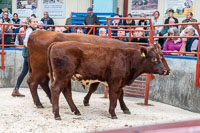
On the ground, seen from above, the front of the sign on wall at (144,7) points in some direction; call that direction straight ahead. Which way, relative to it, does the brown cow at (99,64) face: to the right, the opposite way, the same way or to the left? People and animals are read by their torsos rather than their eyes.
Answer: to the left

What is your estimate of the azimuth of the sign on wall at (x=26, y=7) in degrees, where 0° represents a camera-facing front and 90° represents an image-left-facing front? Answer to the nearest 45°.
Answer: approximately 0°

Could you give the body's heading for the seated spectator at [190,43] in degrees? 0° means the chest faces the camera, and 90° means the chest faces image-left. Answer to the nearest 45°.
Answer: approximately 45°

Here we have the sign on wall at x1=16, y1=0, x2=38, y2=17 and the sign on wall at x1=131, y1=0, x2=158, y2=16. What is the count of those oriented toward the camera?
2

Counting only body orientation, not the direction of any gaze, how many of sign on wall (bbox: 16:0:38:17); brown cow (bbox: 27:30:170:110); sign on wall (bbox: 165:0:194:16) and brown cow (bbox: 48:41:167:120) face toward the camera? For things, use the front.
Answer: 2

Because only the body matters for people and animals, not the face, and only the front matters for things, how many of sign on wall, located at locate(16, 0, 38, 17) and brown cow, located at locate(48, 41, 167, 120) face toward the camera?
1

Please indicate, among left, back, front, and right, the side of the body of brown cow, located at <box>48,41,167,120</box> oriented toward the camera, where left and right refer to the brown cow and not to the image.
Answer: right

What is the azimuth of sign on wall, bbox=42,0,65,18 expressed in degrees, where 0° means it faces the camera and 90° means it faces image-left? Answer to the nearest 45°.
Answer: approximately 0°

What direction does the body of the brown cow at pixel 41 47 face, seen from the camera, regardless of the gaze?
to the viewer's right
